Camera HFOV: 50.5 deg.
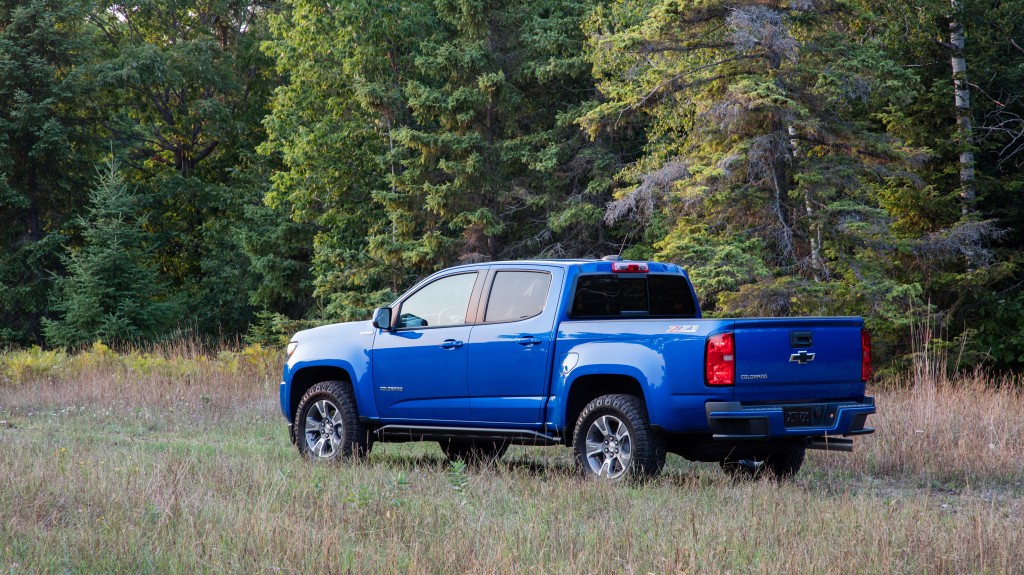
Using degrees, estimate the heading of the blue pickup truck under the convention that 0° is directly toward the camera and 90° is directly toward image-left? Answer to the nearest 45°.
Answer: approximately 135°

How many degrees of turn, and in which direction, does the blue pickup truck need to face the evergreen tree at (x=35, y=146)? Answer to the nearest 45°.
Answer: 0° — it already faces it

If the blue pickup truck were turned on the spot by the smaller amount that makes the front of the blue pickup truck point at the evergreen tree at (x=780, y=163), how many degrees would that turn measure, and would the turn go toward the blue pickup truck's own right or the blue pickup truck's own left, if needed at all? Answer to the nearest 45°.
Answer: approximately 45° to the blue pickup truck's own right

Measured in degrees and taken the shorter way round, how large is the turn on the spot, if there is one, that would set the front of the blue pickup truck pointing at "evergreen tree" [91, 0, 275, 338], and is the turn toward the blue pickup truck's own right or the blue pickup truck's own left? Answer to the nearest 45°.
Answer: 0° — it already faces it
